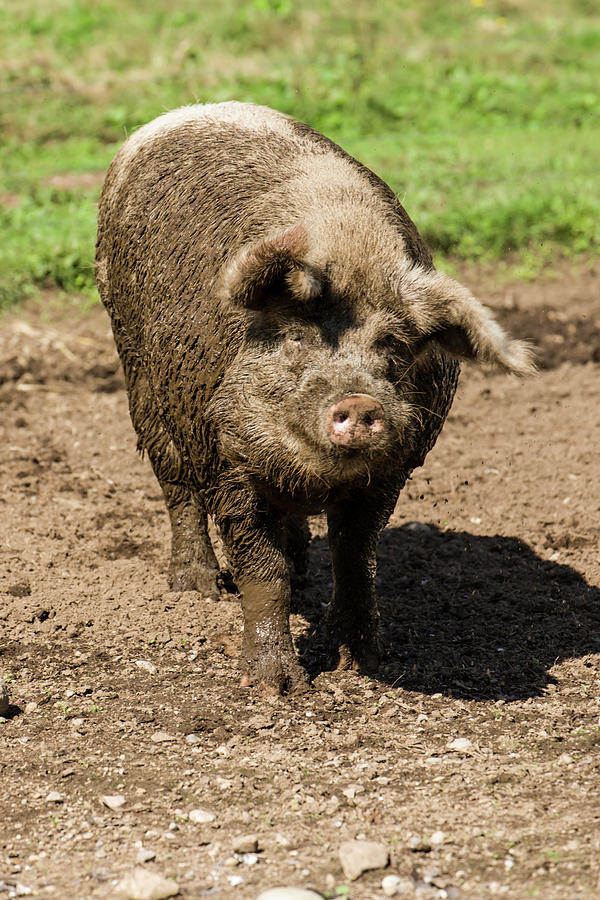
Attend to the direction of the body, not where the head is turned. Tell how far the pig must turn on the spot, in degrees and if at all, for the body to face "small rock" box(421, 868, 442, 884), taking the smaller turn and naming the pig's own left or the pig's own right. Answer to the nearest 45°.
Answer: approximately 45° to the pig's own right

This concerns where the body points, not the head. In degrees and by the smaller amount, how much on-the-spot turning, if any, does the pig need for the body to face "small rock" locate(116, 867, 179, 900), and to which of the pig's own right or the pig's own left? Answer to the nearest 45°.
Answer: approximately 45° to the pig's own right

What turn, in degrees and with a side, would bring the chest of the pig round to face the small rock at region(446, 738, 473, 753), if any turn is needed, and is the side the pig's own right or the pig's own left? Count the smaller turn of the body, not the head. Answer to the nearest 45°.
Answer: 0° — it already faces it

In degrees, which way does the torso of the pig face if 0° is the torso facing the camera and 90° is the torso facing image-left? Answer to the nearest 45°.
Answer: approximately 315°

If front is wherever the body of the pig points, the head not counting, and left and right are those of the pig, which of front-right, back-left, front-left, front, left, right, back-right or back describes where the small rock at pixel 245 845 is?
front-right

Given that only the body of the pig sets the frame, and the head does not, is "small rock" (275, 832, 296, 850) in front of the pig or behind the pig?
in front
